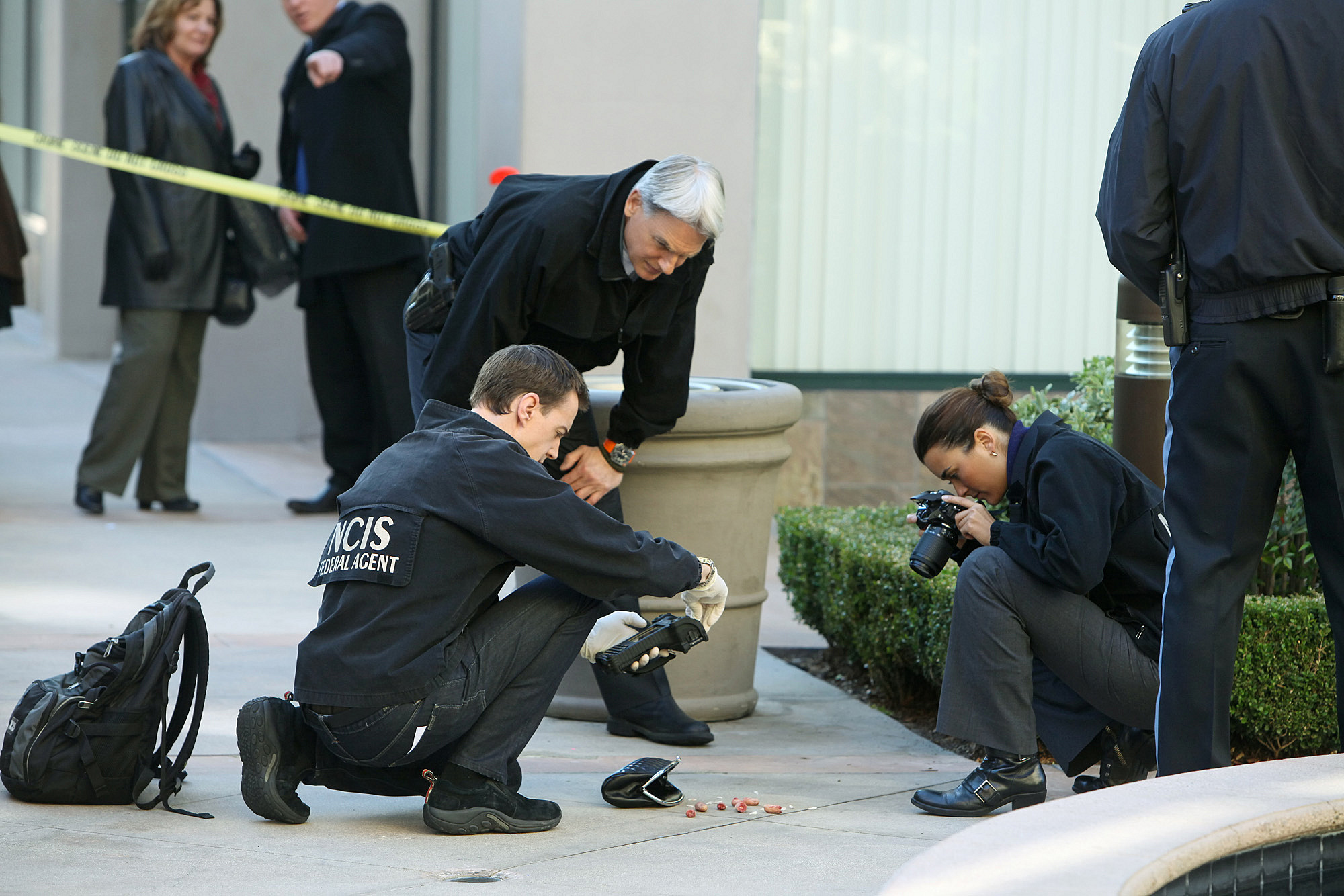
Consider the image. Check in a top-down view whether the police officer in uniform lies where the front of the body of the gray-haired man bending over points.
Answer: yes

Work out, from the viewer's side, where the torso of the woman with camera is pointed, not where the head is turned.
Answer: to the viewer's left

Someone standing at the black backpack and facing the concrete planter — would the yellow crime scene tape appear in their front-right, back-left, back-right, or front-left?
front-left

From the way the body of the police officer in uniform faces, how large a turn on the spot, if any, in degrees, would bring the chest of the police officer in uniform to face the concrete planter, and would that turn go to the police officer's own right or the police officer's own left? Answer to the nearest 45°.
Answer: approximately 45° to the police officer's own left

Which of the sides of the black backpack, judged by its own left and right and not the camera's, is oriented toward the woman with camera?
back

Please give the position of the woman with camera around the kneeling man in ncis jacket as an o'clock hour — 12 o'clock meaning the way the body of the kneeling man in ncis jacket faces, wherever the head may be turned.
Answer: The woman with camera is roughly at 1 o'clock from the kneeling man in ncis jacket.

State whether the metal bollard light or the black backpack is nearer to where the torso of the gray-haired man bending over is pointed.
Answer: the metal bollard light

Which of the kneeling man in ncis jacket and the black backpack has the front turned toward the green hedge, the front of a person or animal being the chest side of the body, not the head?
the kneeling man in ncis jacket

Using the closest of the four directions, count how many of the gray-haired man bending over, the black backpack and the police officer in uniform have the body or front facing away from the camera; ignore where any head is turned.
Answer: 1

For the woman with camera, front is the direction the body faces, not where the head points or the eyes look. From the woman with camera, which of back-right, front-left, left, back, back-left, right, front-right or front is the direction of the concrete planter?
front-right

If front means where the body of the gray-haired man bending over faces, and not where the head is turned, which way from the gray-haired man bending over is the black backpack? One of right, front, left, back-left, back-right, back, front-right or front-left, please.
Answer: right

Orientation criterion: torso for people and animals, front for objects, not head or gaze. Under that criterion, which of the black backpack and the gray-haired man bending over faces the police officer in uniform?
the gray-haired man bending over

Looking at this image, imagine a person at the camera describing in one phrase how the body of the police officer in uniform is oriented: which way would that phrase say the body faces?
away from the camera

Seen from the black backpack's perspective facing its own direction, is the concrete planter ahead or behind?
behind

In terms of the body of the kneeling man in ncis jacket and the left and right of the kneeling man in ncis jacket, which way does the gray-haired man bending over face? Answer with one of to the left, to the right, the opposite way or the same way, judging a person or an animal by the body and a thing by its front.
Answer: to the right

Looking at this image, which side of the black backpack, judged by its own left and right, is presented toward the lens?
left
